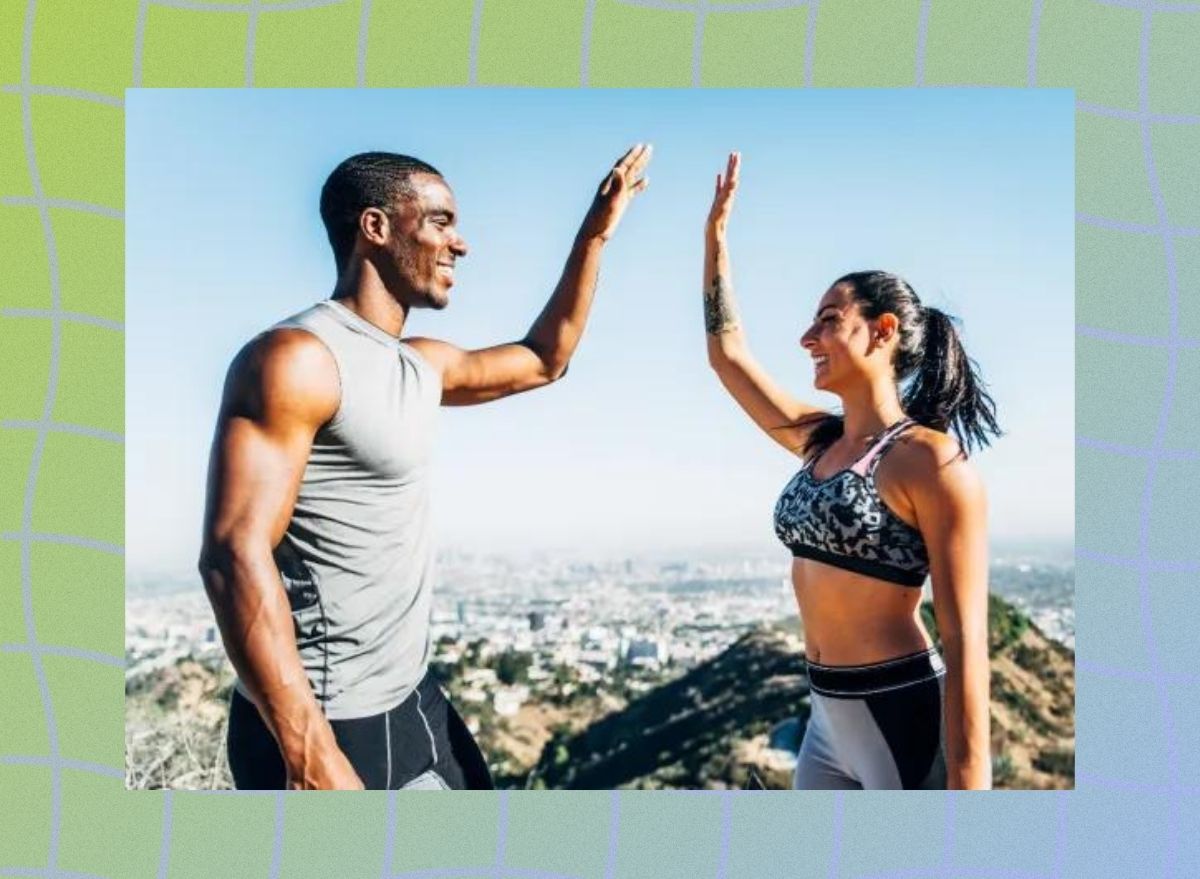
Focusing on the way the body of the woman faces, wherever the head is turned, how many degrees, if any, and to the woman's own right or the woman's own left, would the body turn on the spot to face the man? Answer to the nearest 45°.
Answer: approximately 45° to the woman's own right

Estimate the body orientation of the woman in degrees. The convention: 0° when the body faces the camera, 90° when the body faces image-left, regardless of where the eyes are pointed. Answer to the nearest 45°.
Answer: approximately 45°

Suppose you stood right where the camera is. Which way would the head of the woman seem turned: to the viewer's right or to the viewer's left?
to the viewer's left

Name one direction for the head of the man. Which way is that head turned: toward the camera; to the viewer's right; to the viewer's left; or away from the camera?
to the viewer's right
